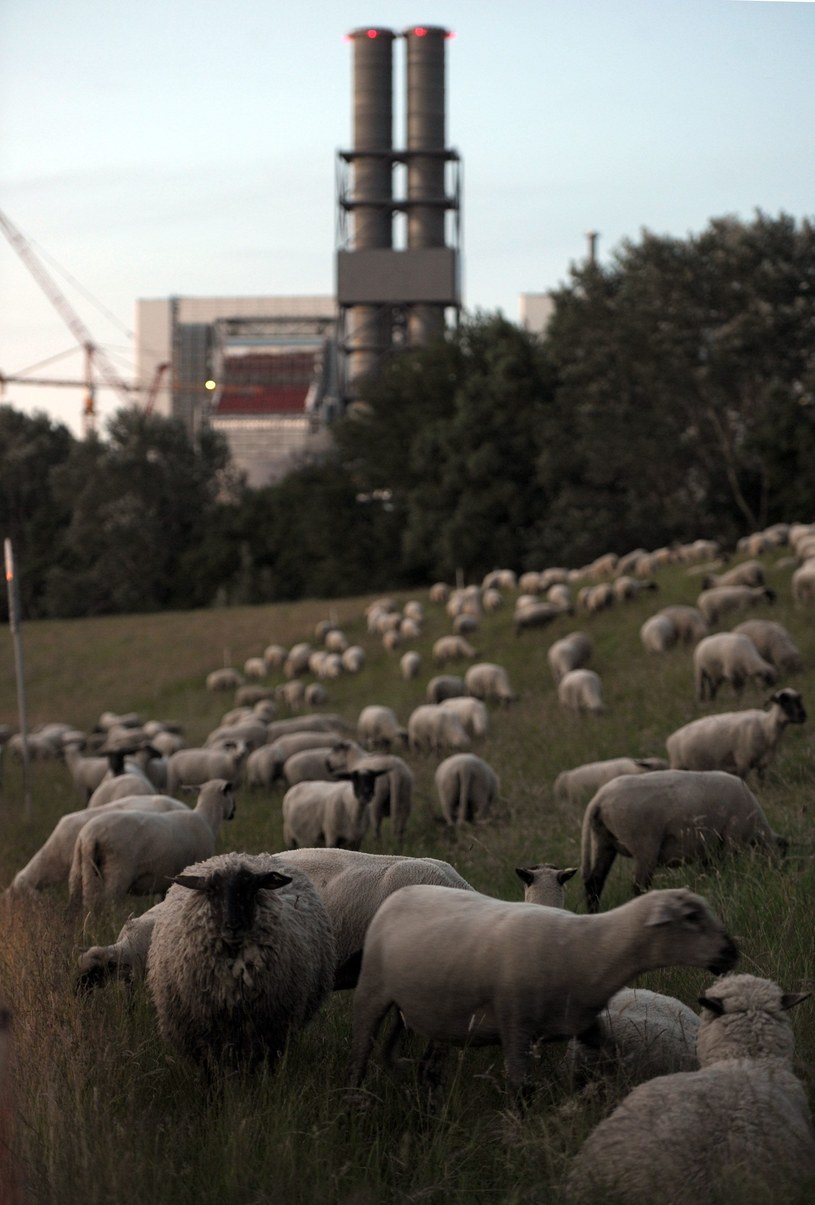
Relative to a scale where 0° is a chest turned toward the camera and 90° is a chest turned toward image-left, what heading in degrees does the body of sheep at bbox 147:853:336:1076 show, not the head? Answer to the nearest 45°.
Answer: approximately 0°

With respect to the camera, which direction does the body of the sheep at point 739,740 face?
to the viewer's right

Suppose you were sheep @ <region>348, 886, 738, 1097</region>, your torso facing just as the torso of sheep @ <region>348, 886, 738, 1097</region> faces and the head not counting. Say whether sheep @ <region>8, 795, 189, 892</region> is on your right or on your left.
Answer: on your left

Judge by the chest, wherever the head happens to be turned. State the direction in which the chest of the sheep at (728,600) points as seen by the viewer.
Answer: to the viewer's right

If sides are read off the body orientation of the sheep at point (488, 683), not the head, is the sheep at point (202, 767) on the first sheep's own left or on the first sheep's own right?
on the first sheep's own right

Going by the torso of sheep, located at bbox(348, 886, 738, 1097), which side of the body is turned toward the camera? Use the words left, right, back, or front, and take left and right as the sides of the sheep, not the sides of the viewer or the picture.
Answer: right

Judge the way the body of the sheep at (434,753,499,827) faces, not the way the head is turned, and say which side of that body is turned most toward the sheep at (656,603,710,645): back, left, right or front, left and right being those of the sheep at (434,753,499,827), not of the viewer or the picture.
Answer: front

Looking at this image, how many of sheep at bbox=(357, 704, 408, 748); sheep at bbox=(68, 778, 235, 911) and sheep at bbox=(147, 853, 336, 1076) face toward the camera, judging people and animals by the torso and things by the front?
1

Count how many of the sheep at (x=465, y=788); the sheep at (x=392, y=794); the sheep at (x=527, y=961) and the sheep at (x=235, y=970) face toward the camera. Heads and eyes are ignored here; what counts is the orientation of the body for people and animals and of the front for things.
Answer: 1

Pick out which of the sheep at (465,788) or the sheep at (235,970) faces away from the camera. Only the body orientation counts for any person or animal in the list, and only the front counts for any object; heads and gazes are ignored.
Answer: the sheep at (465,788)

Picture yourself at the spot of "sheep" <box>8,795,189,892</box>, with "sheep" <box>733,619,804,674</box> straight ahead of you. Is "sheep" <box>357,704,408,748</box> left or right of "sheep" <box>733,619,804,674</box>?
left

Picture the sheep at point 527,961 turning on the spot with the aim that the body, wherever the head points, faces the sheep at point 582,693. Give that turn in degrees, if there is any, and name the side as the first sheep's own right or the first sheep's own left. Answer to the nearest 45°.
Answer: approximately 90° to the first sheep's own left
